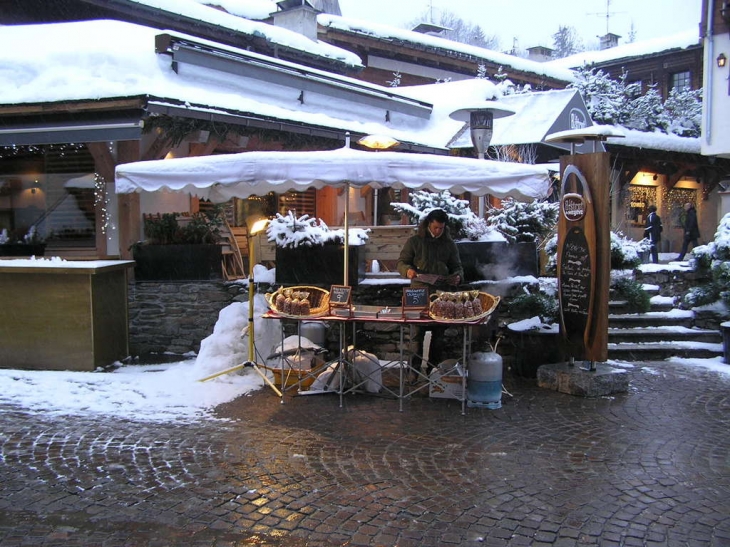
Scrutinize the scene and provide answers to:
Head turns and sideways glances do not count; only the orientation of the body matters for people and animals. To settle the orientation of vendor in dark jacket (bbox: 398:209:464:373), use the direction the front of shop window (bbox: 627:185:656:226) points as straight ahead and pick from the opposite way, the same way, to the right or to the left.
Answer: the same way

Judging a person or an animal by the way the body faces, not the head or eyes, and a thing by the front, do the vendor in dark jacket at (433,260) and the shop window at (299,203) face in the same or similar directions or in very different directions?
same or similar directions

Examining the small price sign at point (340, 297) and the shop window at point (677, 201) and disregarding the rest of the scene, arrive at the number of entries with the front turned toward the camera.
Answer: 2

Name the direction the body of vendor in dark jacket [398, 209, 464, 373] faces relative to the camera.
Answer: toward the camera

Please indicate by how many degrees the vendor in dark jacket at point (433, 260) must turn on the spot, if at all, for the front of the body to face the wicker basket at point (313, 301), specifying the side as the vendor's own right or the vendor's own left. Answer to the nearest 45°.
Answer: approximately 90° to the vendor's own right

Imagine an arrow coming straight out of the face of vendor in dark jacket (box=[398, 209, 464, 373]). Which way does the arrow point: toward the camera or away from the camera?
toward the camera

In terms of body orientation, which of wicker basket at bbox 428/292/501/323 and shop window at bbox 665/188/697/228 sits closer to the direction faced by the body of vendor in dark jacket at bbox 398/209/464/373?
the wicker basket

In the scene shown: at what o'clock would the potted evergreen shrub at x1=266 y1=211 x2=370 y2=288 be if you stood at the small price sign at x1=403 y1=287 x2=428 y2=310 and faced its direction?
The potted evergreen shrub is roughly at 5 o'clock from the small price sign.

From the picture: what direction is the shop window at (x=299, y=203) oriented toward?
toward the camera

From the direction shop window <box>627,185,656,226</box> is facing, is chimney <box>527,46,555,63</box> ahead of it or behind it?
behind

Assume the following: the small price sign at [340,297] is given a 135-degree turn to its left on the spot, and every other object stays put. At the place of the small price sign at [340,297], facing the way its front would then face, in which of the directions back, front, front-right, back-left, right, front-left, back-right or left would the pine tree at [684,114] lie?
front

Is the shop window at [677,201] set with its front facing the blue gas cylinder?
yes

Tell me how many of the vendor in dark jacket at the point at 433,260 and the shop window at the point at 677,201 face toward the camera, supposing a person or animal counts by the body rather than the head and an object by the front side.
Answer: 2

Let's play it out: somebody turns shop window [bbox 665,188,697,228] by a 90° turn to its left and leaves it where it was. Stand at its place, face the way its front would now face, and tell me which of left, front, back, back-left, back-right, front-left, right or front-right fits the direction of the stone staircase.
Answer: right

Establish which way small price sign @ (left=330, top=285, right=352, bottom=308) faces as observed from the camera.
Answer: facing the viewer

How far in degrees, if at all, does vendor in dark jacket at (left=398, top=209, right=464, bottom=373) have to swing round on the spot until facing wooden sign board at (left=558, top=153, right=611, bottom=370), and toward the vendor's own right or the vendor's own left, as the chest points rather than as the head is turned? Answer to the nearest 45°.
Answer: approximately 90° to the vendor's own left
